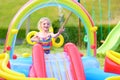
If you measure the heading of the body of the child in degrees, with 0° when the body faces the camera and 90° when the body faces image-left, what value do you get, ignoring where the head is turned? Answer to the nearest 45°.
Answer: approximately 0°

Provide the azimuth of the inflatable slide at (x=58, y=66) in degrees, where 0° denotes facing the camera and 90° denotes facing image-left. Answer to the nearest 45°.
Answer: approximately 0°
